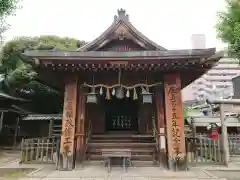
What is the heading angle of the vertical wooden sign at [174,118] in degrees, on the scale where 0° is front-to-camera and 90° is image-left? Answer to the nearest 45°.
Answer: approximately 0°

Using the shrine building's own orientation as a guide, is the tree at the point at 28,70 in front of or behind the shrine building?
behind

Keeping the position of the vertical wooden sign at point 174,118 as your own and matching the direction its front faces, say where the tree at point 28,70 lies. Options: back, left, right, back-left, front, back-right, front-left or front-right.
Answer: back-right

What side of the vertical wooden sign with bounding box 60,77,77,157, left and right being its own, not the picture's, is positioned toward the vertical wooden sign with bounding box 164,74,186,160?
left

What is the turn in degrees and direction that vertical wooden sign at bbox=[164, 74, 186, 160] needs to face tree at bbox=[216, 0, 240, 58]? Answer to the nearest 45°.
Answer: approximately 135° to its left

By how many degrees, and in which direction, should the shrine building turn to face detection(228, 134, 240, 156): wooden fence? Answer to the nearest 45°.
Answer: approximately 135° to its left

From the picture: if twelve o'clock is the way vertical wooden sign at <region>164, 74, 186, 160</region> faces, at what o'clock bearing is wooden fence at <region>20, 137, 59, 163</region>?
The wooden fence is roughly at 3 o'clock from the vertical wooden sign.

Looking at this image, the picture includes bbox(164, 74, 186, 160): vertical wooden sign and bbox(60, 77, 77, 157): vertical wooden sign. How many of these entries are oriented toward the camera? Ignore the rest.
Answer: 2

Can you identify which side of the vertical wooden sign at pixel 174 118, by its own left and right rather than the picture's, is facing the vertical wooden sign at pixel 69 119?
right
